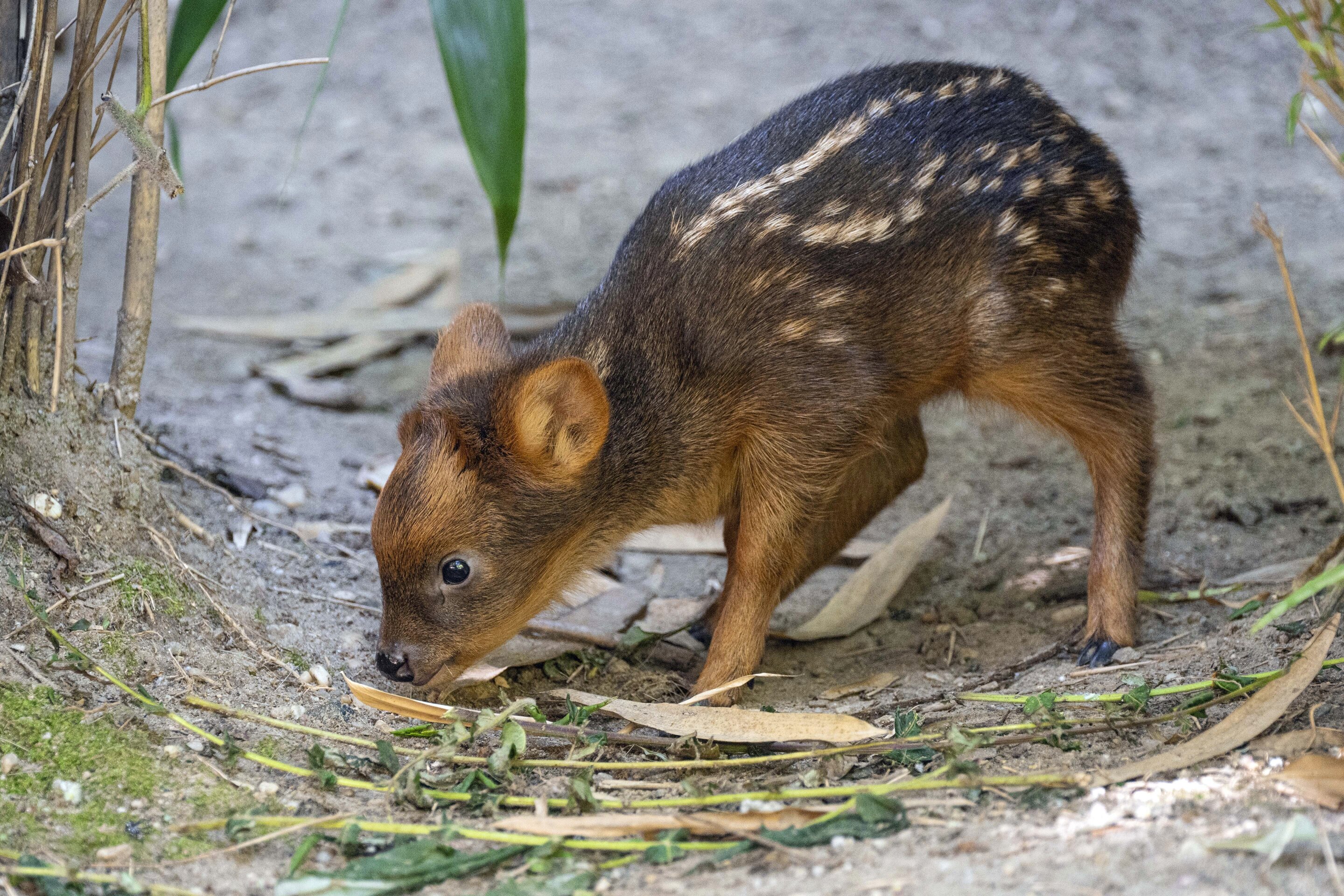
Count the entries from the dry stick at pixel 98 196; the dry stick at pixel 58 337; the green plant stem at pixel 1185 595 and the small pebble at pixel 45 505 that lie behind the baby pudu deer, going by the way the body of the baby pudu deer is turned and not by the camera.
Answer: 1

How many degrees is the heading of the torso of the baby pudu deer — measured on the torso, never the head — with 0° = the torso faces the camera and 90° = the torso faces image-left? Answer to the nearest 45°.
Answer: approximately 90°

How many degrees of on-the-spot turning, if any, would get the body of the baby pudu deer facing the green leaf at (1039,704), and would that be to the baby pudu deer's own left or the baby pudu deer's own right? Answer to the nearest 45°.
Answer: approximately 135° to the baby pudu deer's own left

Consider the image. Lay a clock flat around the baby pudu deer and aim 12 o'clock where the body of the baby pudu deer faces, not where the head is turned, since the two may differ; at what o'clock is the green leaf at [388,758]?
The green leaf is roughly at 10 o'clock from the baby pudu deer.

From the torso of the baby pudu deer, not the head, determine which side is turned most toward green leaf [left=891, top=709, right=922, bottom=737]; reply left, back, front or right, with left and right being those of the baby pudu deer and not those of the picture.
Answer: left

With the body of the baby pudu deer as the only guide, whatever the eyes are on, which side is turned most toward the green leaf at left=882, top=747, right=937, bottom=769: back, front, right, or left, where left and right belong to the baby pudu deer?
left

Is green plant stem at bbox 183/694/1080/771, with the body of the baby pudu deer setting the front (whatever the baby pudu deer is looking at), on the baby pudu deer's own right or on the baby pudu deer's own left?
on the baby pudu deer's own left

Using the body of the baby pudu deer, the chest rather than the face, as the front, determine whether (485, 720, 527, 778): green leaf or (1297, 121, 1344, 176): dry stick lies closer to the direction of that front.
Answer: the green leaf

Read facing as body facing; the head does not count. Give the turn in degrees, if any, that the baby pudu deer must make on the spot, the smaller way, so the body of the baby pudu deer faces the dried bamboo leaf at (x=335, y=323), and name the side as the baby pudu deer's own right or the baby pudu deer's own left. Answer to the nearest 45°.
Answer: approximately 45° to the baby pudu deer's own right
